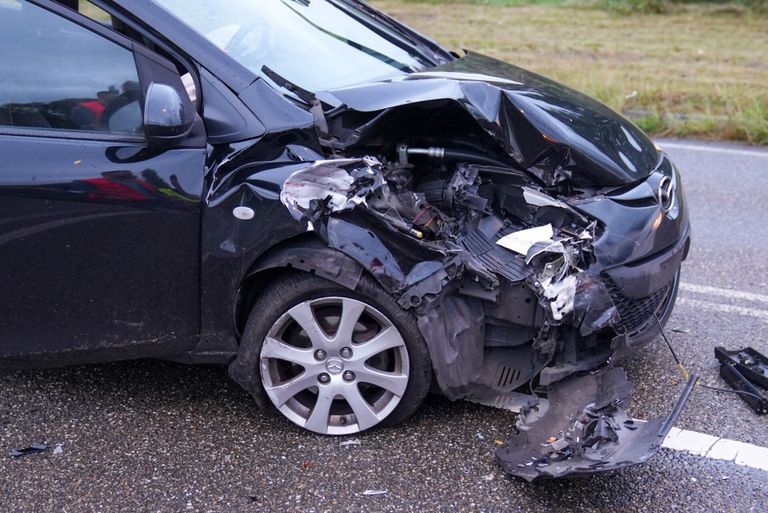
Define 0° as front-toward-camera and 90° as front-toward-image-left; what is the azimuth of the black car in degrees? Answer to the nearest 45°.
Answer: approximately 315°

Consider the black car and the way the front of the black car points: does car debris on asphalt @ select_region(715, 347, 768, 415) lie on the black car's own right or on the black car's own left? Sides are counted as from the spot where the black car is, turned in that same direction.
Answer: on the black car's own left
